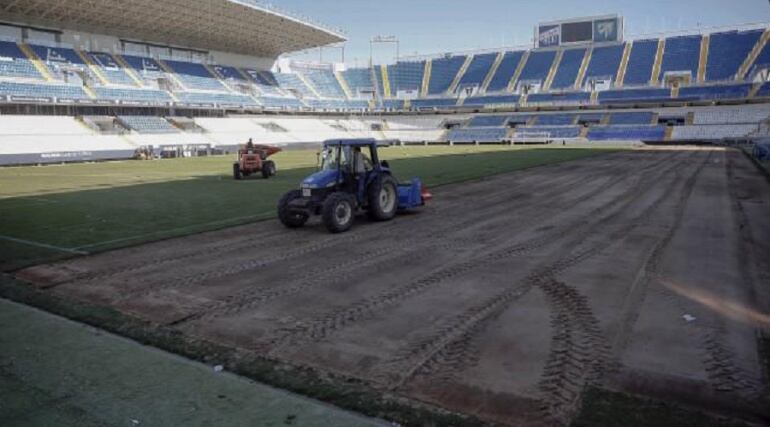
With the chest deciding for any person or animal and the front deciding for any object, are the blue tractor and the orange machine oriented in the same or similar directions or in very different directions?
same or similar directions

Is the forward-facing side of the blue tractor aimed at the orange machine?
no

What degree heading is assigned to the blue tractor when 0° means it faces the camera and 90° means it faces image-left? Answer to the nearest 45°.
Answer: approximately 45°

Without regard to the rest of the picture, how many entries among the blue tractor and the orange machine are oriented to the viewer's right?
0

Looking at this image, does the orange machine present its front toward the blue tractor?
no
